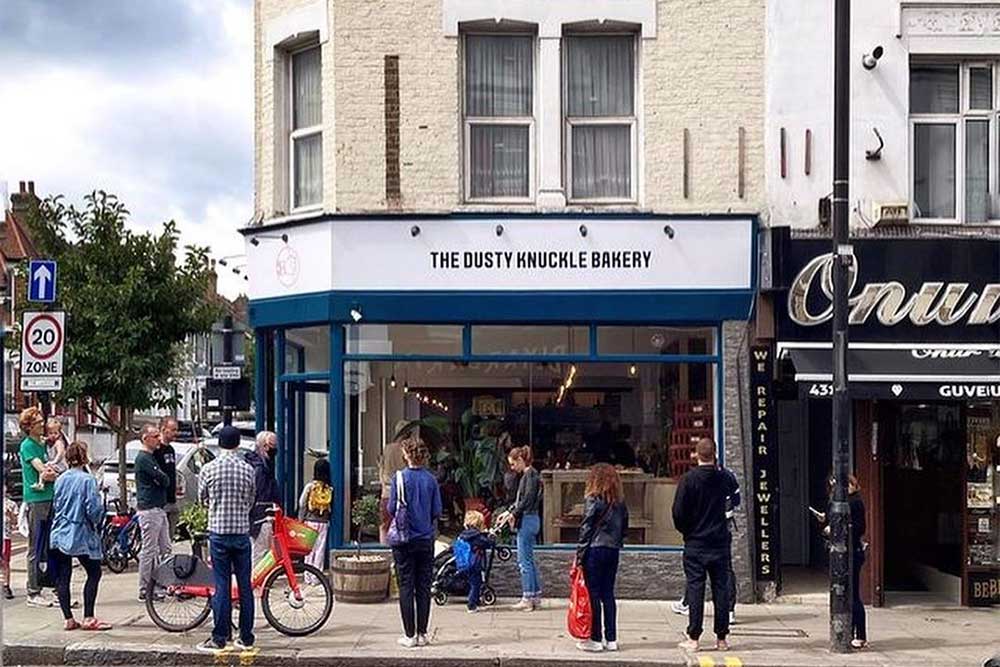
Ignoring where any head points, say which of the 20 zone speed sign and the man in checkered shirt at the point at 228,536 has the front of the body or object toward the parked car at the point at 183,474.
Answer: the man in checkered shirt

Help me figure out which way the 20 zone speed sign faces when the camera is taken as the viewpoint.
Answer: facing the viewer

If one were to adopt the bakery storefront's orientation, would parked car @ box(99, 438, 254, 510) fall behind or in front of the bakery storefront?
behind

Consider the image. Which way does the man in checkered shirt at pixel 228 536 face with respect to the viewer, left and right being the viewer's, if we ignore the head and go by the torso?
facing away from the viewer

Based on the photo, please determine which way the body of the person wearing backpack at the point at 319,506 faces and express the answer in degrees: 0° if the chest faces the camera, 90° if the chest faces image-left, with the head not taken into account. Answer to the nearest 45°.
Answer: approximately 180°

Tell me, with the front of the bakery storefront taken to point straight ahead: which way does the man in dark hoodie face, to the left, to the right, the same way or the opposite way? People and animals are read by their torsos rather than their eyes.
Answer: the opposite way

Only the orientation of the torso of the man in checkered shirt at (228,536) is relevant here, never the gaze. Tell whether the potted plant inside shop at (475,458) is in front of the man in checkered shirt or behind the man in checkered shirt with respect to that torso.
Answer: in front

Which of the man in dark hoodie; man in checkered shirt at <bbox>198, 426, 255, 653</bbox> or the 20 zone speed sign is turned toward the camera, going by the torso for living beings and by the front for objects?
the 20 zone speed sign

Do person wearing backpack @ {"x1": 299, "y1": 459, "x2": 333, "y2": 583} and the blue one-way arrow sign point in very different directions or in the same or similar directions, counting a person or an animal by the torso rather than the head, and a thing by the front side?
very different directions

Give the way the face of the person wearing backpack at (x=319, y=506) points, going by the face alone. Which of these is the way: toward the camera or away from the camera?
away from the camera

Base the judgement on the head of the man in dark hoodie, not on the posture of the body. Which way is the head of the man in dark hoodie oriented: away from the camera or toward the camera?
away from the camera

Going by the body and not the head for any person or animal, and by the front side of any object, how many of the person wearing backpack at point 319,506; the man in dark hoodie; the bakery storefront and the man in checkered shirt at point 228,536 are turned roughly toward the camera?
1

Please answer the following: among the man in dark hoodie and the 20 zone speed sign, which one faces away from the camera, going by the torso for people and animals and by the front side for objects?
the man in dark hoodie

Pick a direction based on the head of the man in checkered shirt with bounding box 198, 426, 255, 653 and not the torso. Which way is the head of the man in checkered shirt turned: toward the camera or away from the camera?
away from the camera

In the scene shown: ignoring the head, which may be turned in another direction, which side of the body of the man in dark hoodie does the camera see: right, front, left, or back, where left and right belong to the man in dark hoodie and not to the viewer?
back

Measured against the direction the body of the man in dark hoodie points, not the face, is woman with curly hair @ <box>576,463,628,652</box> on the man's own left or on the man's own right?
on the man's own left

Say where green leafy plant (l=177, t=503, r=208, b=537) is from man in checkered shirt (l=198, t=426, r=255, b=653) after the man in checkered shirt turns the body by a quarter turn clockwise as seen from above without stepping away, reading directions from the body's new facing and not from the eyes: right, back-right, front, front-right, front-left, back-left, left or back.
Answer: left
